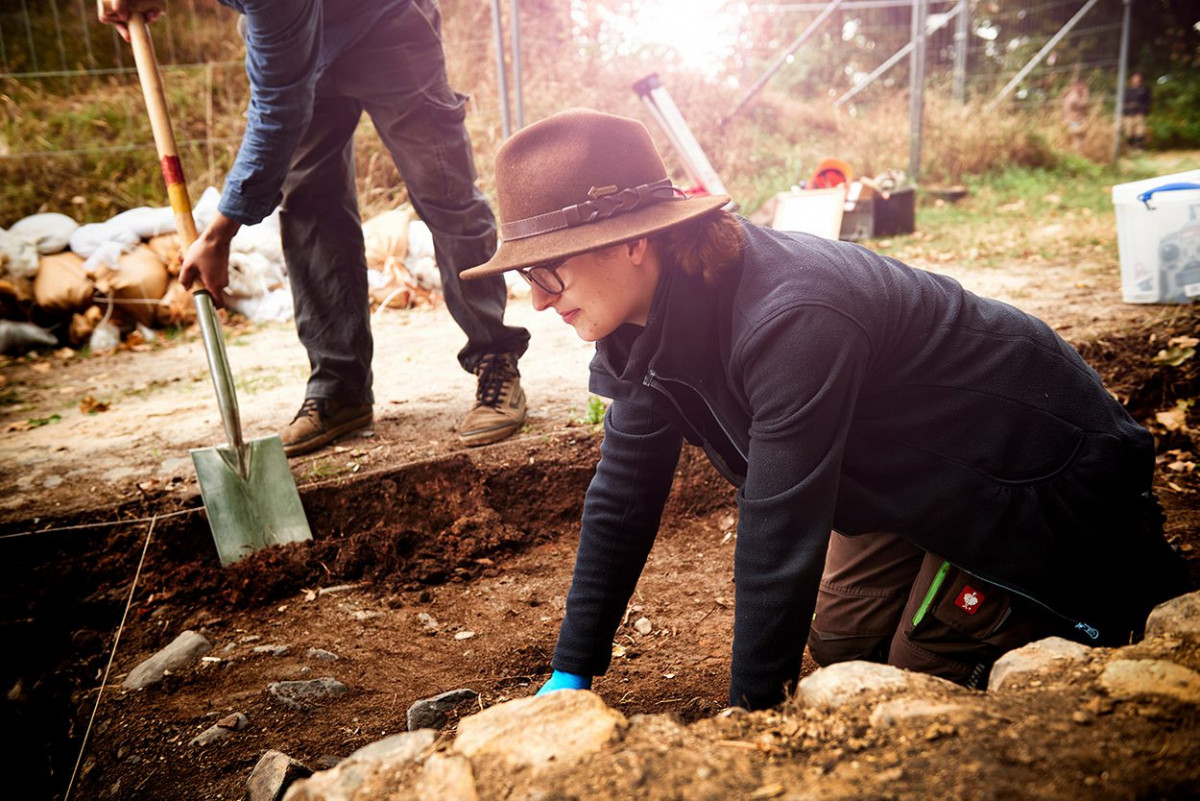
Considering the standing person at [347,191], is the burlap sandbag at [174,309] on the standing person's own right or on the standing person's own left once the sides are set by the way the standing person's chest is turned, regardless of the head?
on the standing person's own right

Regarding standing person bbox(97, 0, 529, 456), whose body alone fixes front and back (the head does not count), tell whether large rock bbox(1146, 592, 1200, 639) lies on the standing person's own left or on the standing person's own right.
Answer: on the standing person's own left

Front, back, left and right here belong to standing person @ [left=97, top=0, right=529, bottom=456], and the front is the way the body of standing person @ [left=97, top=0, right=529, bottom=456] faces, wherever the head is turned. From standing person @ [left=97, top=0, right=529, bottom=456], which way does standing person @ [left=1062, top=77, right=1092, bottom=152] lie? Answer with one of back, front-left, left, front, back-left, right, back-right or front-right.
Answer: back

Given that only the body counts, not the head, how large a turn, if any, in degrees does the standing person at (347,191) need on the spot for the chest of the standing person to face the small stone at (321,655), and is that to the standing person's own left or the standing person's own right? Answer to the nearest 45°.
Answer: approximately 45° to the standing person's own left

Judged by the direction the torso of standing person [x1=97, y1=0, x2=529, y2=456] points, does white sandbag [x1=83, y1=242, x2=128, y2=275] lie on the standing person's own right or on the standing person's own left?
on the standing person's own right

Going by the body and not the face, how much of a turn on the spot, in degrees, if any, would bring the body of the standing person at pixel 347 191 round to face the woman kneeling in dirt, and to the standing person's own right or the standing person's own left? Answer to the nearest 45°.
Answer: approximately 45° to the standing person's own left

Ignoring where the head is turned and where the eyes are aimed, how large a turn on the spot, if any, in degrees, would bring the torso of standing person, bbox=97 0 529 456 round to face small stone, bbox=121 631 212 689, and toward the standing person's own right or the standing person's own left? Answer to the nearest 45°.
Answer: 0° — they already face it

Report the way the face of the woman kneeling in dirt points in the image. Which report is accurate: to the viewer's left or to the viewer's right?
to the viewer's left

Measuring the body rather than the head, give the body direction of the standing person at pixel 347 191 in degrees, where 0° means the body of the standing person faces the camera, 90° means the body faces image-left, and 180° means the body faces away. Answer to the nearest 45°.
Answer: approximately 45°

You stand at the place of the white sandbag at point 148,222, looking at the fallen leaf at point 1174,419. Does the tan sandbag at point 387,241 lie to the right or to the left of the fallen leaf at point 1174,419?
left

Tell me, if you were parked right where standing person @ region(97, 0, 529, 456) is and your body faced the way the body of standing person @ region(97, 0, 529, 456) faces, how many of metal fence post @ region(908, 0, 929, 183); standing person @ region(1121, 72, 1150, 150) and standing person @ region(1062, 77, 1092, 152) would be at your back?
3

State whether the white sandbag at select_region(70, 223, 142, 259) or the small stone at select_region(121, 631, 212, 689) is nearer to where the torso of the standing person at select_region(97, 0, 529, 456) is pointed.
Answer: the small stone

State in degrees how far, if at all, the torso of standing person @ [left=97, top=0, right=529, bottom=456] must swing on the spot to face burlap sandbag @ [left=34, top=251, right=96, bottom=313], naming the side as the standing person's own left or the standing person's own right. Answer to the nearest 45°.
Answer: approximately 90° to the standing person's own right
